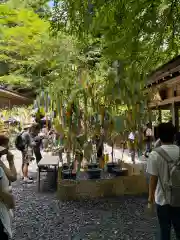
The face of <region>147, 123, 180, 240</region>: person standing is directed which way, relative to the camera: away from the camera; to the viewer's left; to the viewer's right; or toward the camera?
away from the camera

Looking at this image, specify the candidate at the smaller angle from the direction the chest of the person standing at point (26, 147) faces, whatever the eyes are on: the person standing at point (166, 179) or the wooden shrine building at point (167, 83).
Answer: the wooden shrine building

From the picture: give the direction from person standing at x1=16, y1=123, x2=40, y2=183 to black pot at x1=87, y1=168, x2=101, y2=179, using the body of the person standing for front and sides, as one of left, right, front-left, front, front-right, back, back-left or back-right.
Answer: front-right

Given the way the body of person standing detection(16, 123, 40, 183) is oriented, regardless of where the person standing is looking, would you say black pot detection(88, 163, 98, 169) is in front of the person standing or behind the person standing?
in front

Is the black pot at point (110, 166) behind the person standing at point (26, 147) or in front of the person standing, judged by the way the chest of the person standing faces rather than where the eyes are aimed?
in front

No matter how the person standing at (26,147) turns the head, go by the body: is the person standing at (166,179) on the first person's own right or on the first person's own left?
on the first person's own right
